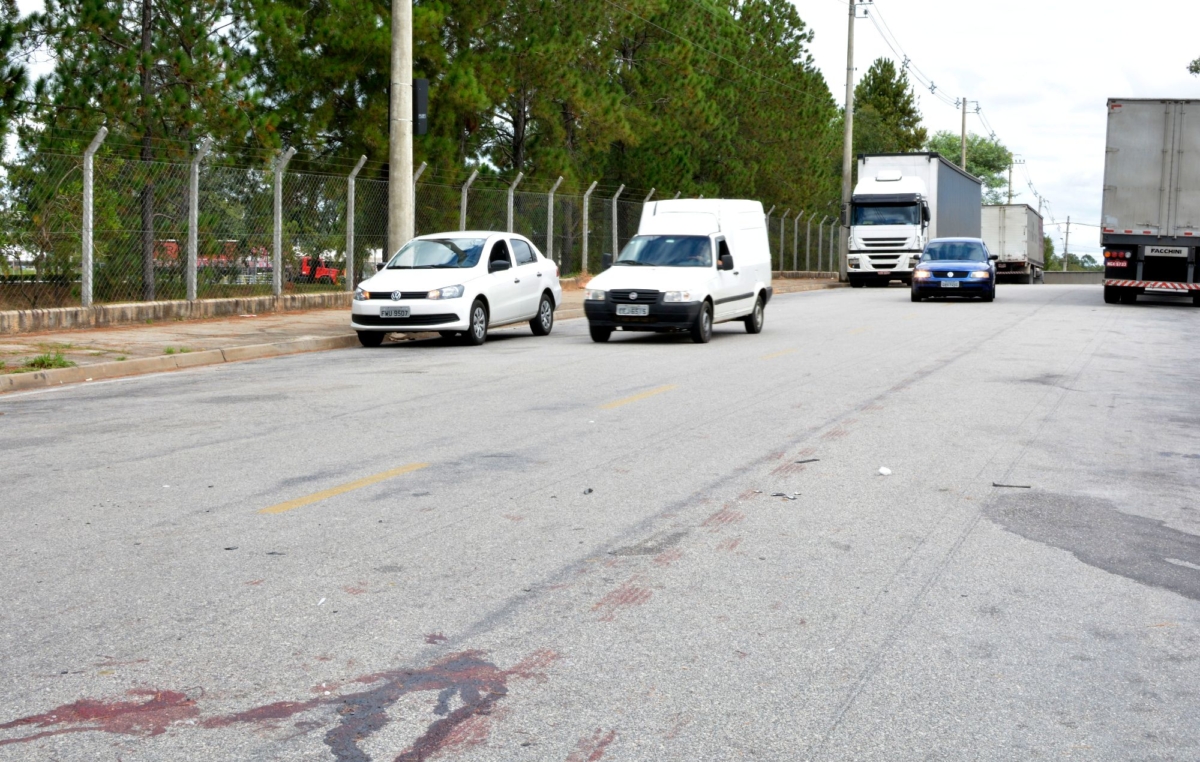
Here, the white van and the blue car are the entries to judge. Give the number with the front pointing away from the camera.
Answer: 0

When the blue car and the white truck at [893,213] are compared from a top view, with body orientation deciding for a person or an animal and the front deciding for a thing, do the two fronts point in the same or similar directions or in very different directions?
same or similar directions

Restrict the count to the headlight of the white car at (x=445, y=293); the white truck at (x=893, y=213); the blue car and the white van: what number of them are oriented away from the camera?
0

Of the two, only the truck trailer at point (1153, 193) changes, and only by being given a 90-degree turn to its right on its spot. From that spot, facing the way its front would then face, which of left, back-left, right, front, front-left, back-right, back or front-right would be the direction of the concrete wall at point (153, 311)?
back-right

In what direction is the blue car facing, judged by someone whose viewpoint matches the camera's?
facing the viewer

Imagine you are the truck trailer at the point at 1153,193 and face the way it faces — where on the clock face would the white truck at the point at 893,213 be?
The white truck is roughly at 11 o'clock from the truck trailer.

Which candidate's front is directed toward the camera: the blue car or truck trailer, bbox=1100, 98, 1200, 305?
the blue car

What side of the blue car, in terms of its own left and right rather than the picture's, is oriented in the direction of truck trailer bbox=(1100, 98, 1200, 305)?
left

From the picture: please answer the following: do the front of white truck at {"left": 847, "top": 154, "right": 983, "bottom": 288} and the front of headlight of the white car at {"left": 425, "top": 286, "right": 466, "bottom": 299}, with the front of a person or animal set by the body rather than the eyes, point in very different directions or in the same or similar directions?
same or similar directions

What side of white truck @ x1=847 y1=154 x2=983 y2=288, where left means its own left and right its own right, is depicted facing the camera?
front

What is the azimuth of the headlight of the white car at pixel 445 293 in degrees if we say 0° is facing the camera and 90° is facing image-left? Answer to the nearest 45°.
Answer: approximately 45°

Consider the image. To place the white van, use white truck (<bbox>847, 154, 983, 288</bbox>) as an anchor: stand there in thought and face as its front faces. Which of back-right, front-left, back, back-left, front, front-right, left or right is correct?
front

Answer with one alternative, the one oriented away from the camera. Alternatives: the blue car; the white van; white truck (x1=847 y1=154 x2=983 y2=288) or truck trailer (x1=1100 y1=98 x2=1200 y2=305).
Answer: the truck trailer

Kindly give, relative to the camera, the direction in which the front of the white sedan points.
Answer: facing the viewer and to the left of the viewer

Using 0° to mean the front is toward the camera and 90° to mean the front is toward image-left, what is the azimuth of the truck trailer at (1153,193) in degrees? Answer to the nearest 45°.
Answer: approximately 180°

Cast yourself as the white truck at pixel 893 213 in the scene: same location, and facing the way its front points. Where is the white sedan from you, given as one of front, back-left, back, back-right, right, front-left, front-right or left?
front
